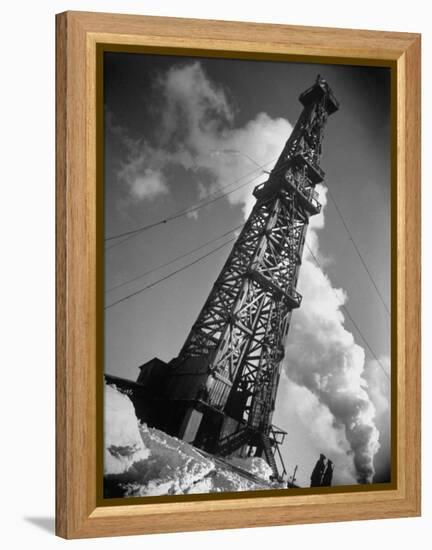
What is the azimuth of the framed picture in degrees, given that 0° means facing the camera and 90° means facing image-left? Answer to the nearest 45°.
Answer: approximately 315°
